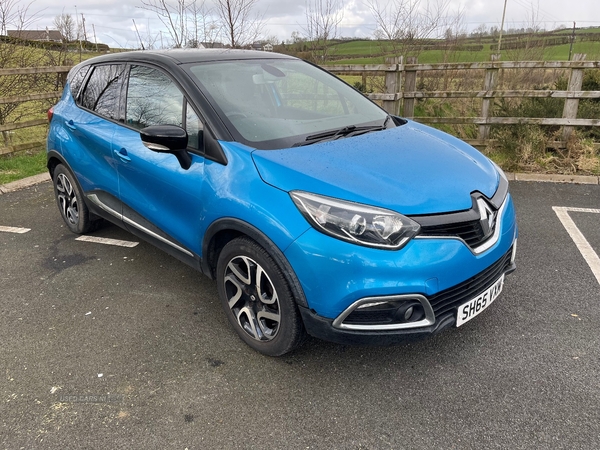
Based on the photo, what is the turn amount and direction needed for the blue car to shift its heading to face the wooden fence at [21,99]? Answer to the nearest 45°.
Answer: approximately 180°

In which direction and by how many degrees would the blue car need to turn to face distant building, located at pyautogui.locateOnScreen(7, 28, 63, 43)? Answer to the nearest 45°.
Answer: approximately 180°

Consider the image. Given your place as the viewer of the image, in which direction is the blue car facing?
facing the viewer and to the right of the viewer

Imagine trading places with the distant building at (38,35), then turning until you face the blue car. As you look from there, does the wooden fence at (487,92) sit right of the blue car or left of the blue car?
left

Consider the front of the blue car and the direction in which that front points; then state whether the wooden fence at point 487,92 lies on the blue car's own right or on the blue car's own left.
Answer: on the blue car's own left
